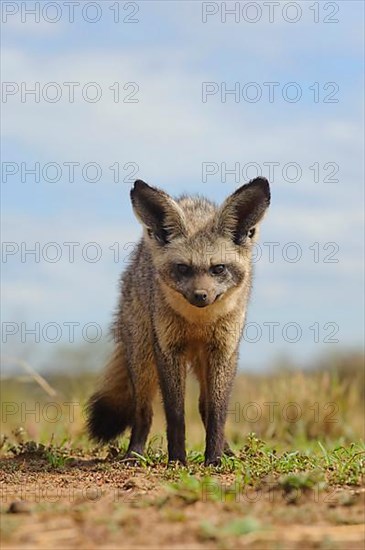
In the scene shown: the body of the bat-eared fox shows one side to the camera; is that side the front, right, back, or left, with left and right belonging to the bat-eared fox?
front
